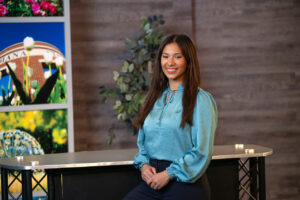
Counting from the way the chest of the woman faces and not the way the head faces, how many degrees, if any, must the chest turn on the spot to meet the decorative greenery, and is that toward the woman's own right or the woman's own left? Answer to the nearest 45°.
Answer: approximately 135° to the woman's own right

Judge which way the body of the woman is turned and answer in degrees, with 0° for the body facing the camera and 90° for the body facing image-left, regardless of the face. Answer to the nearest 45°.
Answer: approximately 45°

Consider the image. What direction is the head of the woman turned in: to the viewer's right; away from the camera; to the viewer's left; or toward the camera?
toward the camera
